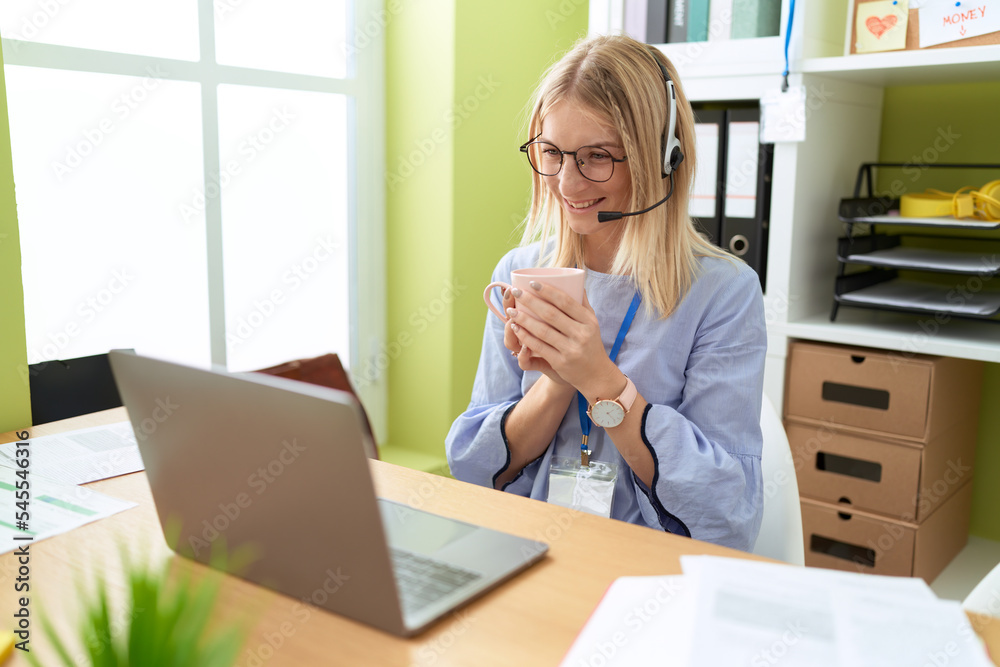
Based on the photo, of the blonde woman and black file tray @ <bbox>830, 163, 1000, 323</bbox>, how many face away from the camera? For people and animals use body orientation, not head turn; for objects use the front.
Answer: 0

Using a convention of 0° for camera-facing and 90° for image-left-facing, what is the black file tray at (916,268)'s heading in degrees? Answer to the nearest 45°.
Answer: approximately 45°

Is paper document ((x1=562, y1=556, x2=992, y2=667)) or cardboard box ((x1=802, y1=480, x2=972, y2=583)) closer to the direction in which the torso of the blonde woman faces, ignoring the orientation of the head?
the paper document

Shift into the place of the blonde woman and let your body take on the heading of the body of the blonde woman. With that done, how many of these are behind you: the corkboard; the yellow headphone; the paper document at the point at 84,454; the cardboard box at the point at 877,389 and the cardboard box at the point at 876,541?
4

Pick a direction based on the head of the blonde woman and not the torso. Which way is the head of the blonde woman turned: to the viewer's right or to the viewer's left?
to the viewer's left

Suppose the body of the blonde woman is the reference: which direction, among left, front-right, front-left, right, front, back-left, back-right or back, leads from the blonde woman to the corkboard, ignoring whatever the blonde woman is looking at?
back

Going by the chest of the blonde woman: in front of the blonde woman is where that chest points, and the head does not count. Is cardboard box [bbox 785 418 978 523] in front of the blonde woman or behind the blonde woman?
behind

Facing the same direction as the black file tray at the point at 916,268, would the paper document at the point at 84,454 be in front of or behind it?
in front

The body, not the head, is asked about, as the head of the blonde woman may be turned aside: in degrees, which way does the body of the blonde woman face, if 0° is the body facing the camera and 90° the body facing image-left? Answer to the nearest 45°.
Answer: approximately 45°
